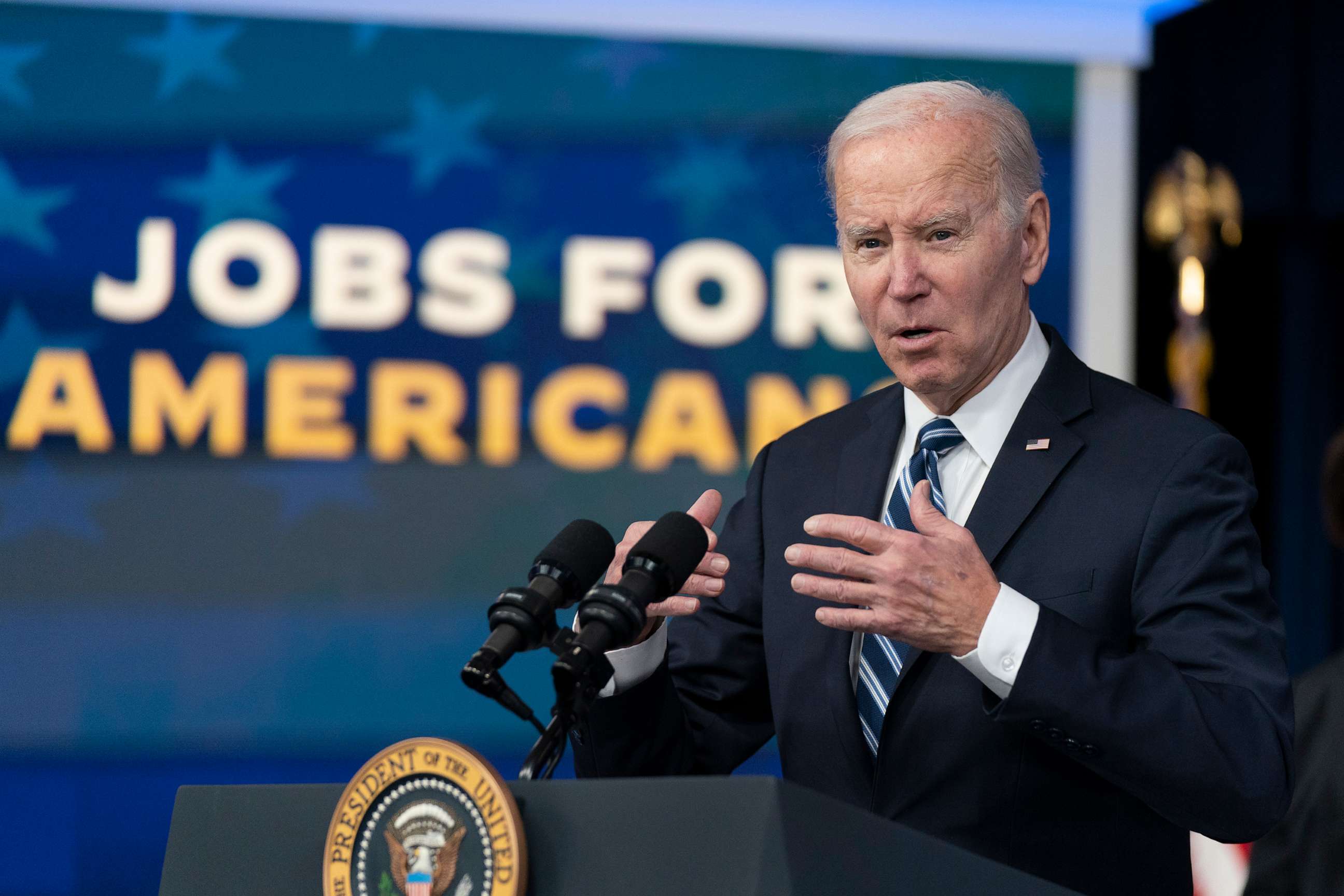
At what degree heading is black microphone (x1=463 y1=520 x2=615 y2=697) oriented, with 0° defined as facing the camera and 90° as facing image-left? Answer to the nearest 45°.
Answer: approximately 225°

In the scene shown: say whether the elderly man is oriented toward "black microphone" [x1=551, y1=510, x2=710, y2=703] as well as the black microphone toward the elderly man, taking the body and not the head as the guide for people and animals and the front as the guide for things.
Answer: yes

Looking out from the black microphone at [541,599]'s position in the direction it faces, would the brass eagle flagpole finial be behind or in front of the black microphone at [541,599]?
in front

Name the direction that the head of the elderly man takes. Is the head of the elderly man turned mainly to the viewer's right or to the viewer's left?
to the viewer's left

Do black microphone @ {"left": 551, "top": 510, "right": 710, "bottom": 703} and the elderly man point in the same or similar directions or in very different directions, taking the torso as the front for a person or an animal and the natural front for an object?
very different directions

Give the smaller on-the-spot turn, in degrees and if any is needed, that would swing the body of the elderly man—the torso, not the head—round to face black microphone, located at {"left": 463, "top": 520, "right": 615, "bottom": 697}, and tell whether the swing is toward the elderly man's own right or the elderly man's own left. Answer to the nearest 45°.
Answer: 0° — they already face it

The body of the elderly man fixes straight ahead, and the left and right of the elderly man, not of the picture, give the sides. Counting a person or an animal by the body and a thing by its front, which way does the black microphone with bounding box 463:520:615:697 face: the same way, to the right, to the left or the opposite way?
the opposite way

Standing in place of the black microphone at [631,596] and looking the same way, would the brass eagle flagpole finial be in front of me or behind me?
in front

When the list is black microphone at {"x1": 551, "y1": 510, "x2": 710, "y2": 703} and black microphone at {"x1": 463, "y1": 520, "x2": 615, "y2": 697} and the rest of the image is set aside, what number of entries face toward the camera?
0

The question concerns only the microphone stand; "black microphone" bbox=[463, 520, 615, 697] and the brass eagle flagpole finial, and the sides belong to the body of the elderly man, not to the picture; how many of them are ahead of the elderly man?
2

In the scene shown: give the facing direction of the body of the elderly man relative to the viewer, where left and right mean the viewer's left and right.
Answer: facing the viewer and to the left of the viewer

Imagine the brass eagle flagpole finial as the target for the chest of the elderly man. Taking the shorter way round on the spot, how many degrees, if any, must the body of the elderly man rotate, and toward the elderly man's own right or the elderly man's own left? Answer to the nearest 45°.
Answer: approximately 135° to the elderly man's own right

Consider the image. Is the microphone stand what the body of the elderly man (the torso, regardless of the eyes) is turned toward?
yes

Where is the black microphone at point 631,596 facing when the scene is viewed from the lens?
facing away from the viewer and to the right of the viewer
